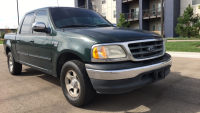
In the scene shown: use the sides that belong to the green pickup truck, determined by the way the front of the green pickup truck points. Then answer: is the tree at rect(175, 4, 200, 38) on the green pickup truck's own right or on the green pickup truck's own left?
on the green pickup truck's own left

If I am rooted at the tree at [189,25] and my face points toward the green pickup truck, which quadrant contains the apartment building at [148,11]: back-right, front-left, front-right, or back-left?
back-right

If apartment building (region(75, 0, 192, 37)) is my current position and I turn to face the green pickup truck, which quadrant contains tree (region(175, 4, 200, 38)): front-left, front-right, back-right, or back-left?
front-left

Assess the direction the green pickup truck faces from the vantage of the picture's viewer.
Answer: facing the viewer and to the right of the viewer

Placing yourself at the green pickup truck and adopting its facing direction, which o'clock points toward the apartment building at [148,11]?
The apartment building is roughly at 8 o'clock from the green pickup truck.

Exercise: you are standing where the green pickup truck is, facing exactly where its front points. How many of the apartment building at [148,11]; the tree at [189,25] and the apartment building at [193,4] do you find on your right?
0

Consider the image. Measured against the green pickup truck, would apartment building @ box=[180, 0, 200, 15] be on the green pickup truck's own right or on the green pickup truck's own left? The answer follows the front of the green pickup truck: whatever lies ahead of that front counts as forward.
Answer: on the green pickup truck's own left
